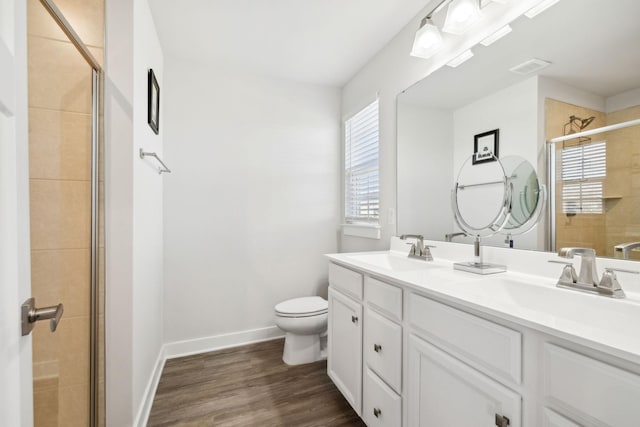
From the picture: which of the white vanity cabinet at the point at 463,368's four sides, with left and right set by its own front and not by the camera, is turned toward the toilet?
right

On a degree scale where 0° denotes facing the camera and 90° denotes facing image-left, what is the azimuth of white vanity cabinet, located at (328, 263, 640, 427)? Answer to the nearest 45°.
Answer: approximately 45°

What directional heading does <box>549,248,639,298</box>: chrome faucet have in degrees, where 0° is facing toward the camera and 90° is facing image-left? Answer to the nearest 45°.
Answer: approximately 45°

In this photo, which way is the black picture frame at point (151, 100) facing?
to the viewer's right

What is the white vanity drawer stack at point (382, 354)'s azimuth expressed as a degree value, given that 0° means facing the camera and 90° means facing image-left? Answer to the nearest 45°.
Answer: approximately 45°

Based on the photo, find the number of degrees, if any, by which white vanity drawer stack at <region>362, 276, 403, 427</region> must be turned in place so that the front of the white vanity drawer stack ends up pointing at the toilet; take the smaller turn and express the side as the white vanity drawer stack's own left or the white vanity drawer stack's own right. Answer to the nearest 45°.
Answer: approximately 90° to the white vanity drawer stack's own right

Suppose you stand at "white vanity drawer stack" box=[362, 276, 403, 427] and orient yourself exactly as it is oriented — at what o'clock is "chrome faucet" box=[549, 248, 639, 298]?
The chrome faucet is roughly at 8 o'clock from the white vanity drawer stack.
